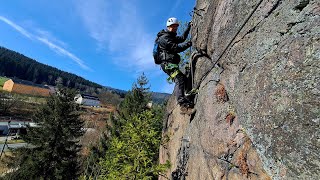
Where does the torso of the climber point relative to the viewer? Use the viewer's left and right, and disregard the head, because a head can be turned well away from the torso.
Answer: facing to the right of the viewer

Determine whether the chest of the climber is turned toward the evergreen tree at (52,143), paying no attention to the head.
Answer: no

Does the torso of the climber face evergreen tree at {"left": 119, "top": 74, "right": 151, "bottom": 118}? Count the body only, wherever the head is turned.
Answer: no
